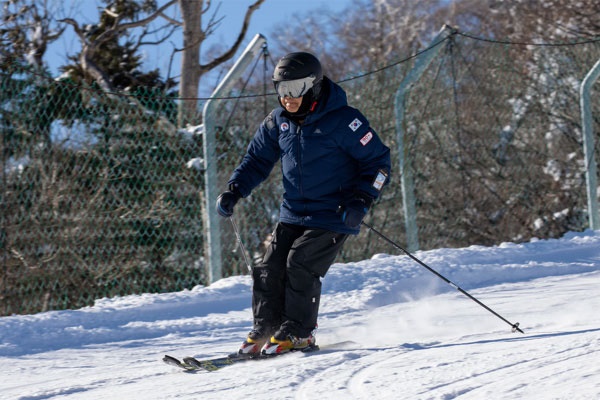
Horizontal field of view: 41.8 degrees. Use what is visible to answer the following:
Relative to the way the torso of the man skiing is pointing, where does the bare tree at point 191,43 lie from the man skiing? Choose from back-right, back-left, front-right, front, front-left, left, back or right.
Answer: back-right

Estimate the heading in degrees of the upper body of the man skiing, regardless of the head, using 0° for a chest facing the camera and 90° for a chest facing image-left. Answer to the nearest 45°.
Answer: approximately 45°
